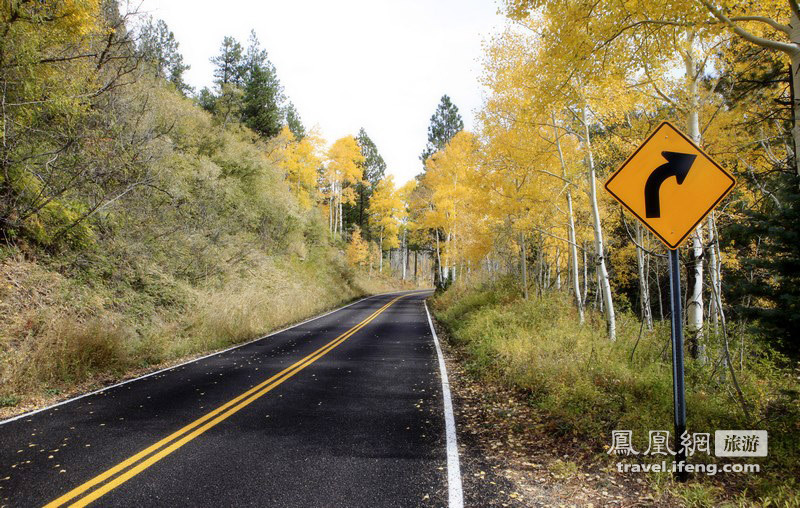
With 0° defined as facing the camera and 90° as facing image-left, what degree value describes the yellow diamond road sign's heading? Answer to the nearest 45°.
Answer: approximately 0°

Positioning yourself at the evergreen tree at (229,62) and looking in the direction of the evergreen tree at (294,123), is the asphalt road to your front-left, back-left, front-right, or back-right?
back-right

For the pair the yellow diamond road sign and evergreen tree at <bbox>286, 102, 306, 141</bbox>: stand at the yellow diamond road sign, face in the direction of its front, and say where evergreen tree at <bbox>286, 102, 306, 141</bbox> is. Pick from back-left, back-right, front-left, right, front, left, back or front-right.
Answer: back-right

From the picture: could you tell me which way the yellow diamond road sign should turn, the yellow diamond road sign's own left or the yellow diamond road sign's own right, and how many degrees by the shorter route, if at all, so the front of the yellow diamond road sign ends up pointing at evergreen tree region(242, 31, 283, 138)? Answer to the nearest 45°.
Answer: approximately 135° to the yellow diamond road sign's own right

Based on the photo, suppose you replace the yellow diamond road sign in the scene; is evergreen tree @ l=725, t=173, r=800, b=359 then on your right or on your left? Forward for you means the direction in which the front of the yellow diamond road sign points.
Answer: on your left
